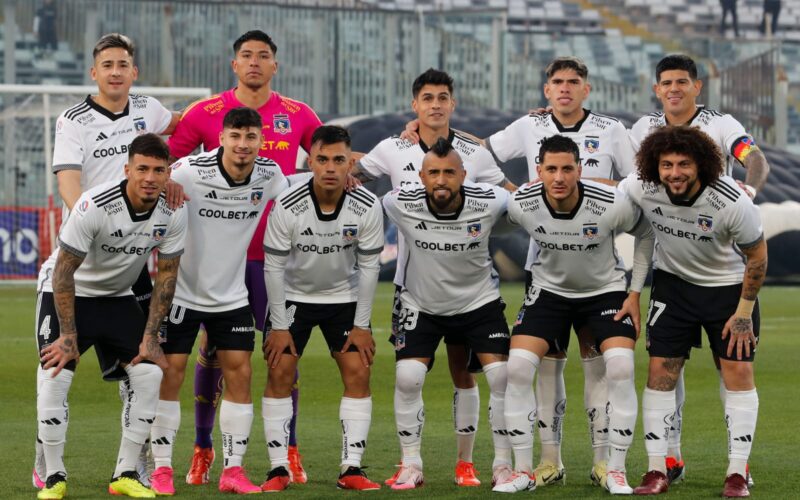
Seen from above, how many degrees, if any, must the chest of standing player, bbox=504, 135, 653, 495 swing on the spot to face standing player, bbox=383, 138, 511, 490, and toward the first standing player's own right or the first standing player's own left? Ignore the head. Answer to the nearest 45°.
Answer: approximately 90° to the first standing player's own right

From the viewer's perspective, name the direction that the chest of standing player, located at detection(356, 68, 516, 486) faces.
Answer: toward the camera

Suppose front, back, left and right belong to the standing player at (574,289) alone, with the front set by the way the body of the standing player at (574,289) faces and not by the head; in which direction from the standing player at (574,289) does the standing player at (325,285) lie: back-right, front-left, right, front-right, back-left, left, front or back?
right

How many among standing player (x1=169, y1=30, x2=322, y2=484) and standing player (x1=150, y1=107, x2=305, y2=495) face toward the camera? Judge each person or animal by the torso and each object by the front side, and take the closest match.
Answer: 2

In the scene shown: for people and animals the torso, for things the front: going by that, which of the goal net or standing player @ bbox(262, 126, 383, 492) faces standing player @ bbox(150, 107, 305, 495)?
the goal net

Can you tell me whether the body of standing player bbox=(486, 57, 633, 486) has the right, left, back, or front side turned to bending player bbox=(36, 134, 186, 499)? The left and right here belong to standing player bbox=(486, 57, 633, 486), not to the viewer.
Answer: right

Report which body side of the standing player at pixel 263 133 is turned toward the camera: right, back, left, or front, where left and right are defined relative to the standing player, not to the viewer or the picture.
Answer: front

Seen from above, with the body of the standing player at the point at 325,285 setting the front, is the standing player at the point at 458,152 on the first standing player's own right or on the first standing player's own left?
on the first standing player's own left

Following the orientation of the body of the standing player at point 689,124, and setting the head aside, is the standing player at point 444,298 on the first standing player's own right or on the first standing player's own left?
on the first standing player's own right

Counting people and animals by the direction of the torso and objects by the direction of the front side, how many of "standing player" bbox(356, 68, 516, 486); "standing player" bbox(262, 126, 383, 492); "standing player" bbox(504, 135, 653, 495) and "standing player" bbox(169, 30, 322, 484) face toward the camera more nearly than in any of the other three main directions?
4

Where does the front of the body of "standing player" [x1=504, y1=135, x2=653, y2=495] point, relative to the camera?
toward the camera

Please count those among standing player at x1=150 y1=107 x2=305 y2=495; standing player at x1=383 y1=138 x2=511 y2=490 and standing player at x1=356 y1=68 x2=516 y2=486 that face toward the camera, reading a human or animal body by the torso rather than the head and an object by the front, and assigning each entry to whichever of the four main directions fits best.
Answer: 3

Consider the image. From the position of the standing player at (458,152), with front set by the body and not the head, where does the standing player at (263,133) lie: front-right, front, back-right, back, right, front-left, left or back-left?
right
